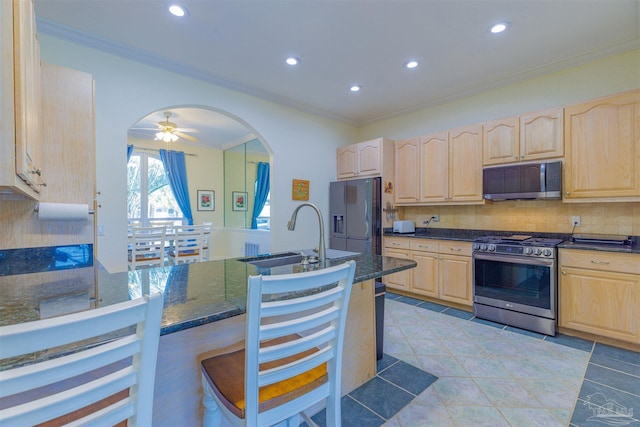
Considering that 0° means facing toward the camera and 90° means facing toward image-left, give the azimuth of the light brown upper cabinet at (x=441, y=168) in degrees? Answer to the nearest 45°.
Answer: approximately 45°

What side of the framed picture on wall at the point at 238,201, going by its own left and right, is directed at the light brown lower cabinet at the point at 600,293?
front

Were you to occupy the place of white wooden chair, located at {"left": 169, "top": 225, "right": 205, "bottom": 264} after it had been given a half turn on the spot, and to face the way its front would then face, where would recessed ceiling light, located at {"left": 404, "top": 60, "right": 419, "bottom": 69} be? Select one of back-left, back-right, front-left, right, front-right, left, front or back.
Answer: front

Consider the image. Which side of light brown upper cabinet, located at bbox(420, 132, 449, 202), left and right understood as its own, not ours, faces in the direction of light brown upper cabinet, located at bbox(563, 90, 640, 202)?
left

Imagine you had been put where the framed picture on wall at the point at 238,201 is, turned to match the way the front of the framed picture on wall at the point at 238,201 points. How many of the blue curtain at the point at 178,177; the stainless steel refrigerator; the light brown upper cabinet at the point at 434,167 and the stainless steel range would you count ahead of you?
3

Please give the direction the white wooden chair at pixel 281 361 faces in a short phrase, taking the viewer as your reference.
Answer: facing away from the viewer and to the left of the viewer

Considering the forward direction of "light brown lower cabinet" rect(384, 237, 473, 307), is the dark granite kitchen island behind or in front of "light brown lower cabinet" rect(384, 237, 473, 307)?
in front

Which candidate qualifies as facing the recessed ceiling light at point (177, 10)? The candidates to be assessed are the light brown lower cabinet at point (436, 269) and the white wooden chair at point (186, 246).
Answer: the light brown lower cabinet

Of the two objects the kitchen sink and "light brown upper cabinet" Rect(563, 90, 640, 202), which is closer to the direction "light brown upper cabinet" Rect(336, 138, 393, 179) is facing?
the kitchen sink

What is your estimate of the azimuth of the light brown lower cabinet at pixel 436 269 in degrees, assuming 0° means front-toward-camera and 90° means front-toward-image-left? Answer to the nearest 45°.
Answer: approximately 45°

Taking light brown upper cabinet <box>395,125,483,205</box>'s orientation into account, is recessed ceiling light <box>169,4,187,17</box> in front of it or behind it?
in front

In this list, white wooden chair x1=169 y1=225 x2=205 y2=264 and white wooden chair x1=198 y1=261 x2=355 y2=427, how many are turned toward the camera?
0
